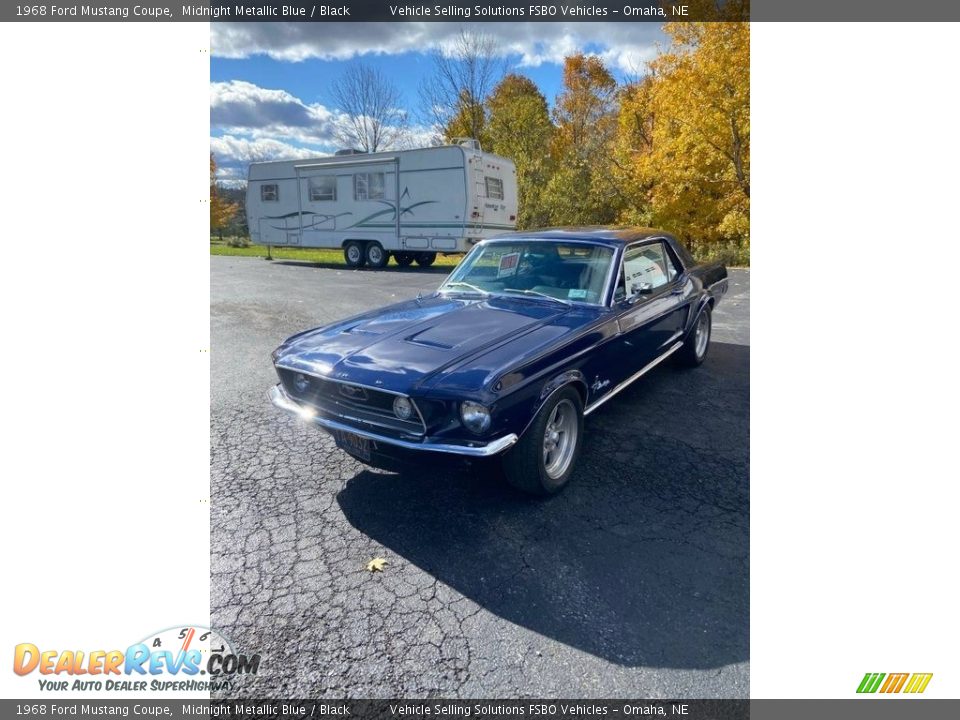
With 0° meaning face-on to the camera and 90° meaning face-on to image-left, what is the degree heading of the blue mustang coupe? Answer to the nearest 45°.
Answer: approximately 45°

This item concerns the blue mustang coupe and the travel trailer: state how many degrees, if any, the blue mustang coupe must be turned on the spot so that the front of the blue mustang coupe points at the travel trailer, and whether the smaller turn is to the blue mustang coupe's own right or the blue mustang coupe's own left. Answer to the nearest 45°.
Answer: approximately 135° to the blue mustang coupe's own right

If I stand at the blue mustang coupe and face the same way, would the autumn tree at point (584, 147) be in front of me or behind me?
behind

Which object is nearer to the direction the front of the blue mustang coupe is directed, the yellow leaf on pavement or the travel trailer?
the yellow leaf on pavement
